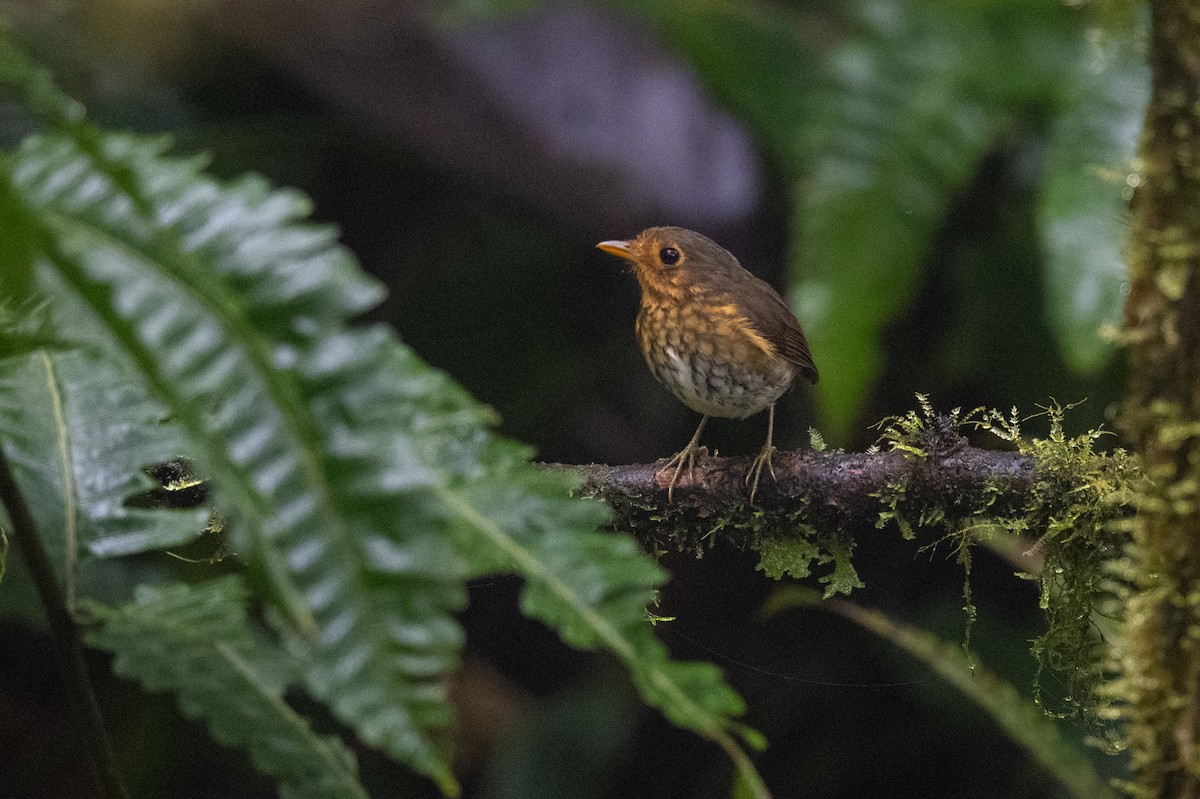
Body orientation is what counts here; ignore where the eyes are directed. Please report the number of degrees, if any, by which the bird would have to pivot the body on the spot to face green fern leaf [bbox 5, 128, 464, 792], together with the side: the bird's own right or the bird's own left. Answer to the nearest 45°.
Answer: approximately 45° to the bird's own left

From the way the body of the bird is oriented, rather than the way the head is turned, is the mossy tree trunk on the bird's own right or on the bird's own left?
on the bird's own left

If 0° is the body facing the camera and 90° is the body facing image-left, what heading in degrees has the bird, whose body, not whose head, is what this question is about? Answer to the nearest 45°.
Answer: approximately 45°
